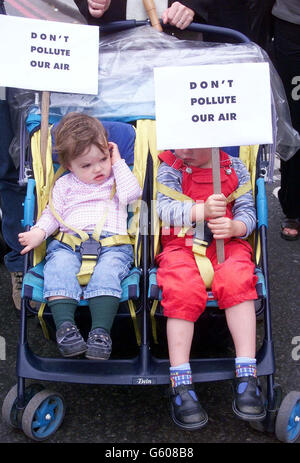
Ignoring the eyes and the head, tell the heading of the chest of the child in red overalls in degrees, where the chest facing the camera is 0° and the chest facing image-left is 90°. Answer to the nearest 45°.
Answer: approximately 0°
